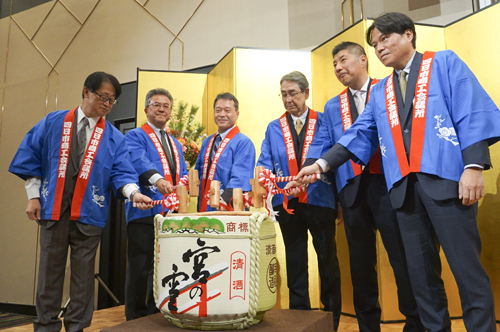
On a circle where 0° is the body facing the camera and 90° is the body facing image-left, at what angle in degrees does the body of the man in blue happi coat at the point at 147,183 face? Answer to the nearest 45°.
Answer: approximately 315°

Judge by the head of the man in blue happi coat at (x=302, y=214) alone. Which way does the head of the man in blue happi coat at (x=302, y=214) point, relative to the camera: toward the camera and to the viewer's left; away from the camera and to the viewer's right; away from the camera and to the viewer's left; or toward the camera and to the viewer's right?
toward the camera and to the viewer's left

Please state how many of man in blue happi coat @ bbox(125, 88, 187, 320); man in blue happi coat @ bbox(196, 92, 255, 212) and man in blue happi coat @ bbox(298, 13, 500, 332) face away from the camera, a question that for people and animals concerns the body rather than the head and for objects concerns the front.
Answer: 0

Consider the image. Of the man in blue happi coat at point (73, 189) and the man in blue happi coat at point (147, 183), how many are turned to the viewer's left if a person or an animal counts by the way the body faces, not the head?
0

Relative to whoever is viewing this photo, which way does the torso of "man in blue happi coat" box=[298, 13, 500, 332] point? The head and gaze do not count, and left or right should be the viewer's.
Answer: facing the viewer and to the left of the viewer

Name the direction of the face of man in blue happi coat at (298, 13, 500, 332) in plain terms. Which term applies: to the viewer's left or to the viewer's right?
to the viewer's left

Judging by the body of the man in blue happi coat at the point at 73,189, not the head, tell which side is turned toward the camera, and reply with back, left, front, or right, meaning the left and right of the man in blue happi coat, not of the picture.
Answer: front

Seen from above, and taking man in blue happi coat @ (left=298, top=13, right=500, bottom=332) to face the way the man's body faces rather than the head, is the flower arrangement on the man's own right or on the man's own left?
on the man's own right

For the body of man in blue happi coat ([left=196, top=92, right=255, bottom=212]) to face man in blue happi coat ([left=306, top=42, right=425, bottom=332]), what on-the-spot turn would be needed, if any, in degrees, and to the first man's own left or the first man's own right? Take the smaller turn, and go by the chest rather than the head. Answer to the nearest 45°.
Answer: approximately 90° to the first man's own left

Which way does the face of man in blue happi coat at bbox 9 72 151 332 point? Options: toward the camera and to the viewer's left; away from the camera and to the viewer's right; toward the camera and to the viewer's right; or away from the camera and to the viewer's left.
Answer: toward the camera and to the viewer's right

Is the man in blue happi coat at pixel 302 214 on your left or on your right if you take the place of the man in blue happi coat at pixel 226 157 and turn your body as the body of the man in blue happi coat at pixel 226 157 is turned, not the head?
on your left

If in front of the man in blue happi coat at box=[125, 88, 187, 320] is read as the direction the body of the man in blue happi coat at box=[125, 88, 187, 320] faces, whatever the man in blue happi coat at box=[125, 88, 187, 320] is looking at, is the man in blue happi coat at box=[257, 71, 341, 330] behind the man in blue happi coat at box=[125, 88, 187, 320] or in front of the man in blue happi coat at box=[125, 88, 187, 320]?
in front
